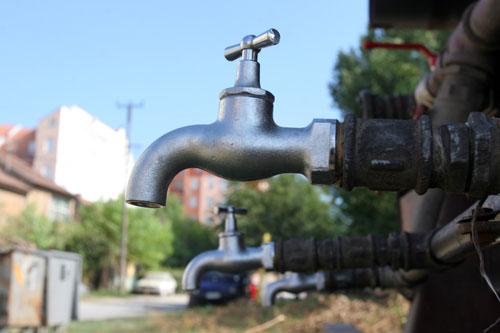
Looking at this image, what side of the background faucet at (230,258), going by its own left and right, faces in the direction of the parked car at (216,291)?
right

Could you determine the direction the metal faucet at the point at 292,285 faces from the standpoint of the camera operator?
facing to the left of the viewer

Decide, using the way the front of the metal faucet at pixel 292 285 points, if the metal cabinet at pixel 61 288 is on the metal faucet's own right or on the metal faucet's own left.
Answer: on the metal faucet's own right

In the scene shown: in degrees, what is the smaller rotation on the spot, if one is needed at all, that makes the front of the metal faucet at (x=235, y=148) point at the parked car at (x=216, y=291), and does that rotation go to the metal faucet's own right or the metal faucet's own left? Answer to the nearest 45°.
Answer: approximately 90° to the metal faucet's own right

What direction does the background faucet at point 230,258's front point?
to the viewer's left

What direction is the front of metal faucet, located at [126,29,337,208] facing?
to the viewer's left

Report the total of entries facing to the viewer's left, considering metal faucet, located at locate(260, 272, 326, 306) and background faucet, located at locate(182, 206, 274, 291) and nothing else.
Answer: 2

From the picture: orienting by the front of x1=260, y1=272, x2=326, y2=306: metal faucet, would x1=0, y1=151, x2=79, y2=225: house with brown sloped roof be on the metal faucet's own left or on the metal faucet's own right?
on the metal faucet's own right

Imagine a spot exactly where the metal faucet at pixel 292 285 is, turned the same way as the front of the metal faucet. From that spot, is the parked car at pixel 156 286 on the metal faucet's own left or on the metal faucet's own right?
on the metal faucet's own right

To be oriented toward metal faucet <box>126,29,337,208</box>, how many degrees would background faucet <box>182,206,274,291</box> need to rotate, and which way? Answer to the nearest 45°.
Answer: approximately 90° to its left
